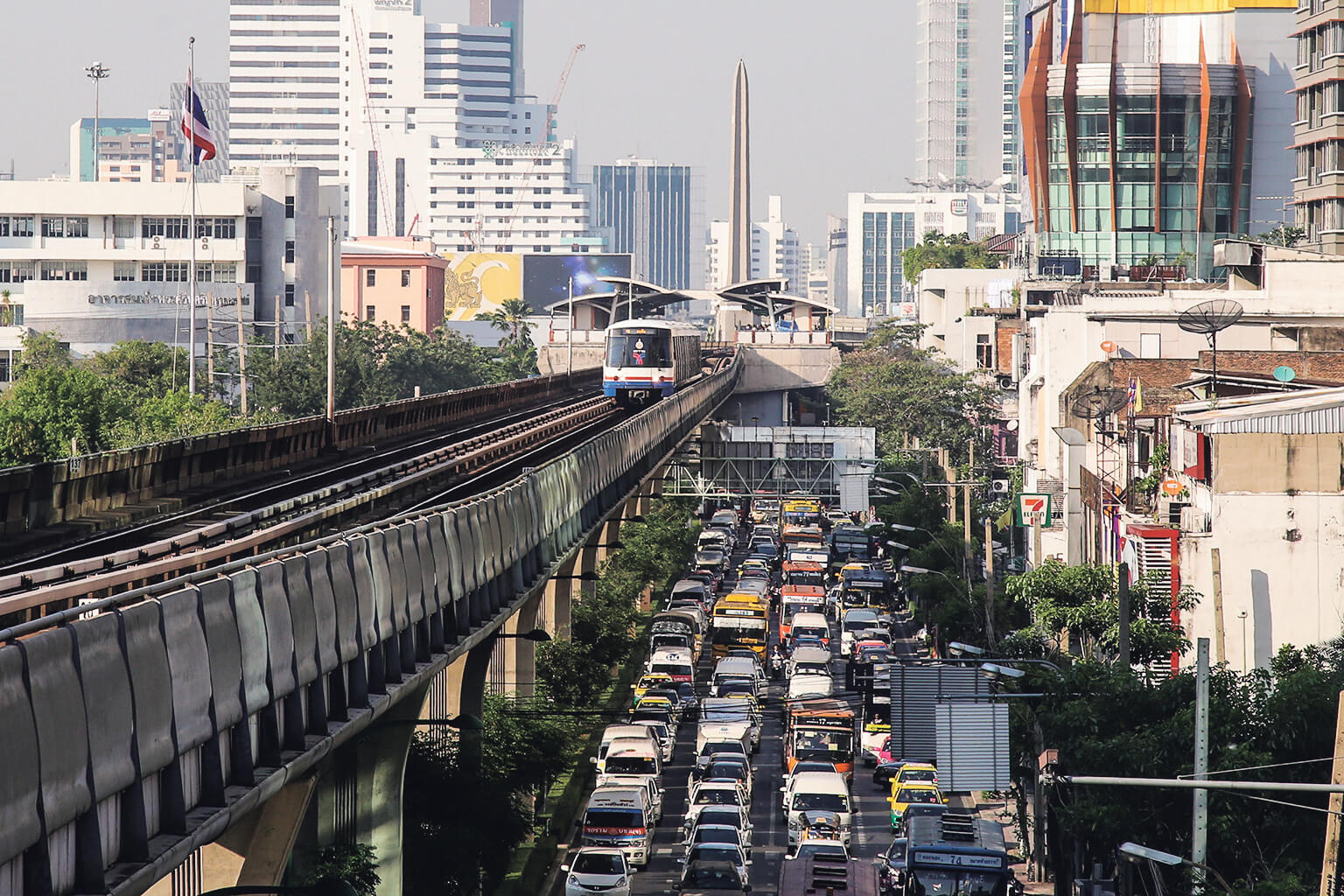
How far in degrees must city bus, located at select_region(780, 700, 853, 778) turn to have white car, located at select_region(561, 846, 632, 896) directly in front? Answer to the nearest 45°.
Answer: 0° — it already faces it

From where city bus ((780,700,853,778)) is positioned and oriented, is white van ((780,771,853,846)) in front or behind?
in front

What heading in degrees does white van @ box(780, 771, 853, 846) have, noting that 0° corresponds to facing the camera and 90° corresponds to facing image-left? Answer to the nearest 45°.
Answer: approximately 0°

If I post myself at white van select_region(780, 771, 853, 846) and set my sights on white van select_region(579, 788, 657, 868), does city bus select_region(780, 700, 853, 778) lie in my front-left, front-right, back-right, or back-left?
back-right

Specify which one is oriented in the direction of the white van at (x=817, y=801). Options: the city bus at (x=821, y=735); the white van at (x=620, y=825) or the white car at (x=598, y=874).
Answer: the city bus

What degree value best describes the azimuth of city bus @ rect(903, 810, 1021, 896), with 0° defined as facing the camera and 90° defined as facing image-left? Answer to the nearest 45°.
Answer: approximately 0°

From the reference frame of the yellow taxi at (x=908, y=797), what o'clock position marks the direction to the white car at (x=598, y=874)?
The white car is roughly at 1 o'clock from the yellow taxi.

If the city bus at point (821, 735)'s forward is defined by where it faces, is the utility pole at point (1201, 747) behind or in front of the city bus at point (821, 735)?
in front
